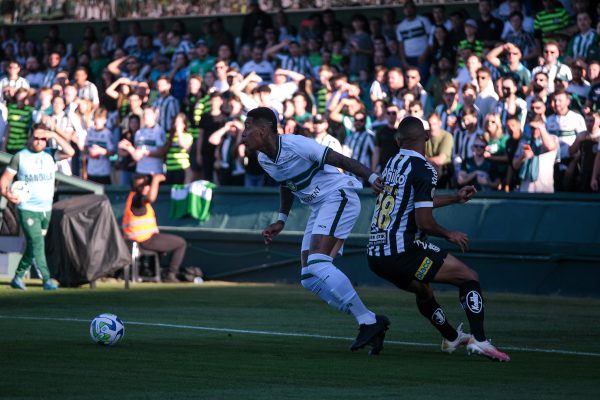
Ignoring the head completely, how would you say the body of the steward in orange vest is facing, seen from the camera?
to the viewer's right

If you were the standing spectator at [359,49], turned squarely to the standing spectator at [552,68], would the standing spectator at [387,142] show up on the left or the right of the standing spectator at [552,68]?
right

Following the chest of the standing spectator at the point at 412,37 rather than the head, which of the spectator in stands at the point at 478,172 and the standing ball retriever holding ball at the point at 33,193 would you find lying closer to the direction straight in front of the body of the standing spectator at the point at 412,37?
the spectator in stands

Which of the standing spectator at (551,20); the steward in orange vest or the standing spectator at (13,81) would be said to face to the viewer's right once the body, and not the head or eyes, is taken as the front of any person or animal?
the steward in orange vest

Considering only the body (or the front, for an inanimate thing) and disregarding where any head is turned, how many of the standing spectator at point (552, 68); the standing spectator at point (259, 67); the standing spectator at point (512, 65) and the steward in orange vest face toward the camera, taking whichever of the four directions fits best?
3
